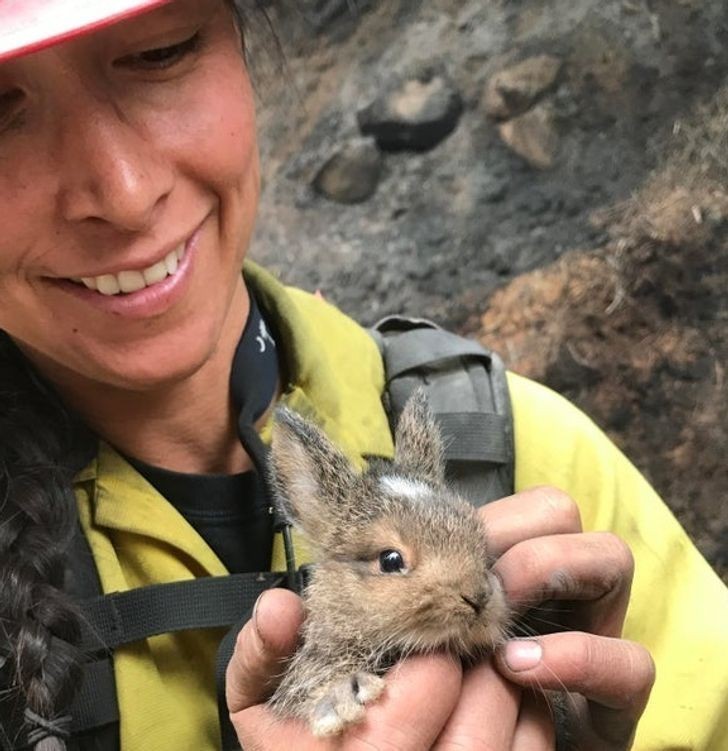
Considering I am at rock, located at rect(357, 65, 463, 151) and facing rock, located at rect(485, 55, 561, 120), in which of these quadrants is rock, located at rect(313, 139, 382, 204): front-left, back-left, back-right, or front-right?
back-right

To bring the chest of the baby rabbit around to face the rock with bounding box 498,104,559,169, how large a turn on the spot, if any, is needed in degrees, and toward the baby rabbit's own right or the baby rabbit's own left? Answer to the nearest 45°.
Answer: approximately 90° to the baby rabbit's own left

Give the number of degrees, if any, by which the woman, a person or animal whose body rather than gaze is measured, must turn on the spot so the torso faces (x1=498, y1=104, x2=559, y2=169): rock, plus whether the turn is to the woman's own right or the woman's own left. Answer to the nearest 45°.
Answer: approximately 135° to the woman's own left

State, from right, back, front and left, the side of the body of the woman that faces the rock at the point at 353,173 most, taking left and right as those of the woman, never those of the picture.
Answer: back

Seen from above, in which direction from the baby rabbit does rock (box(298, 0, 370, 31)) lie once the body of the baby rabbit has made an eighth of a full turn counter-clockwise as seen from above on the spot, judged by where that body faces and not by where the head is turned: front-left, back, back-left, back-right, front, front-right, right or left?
left

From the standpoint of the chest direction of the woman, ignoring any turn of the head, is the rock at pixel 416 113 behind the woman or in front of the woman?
behind

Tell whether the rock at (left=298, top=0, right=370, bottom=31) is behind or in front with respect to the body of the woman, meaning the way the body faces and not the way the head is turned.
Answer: behind
